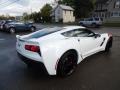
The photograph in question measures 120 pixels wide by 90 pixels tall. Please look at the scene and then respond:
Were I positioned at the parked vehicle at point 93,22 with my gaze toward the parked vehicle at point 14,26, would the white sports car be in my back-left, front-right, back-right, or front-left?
front-left

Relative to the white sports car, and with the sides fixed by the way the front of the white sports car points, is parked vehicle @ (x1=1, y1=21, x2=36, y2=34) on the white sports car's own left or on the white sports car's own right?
on the white sports car's own left

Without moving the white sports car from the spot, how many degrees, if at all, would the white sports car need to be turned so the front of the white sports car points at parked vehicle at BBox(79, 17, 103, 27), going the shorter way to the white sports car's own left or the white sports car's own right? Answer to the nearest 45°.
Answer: approximately 45° to the white sports car's own left

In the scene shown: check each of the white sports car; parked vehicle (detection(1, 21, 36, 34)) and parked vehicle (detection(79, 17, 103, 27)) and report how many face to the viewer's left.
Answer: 1

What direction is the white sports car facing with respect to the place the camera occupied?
facing away from the viewer and to the right of the viewer

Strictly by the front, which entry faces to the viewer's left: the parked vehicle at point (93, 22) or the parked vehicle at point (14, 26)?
the parked vehicle at point (93, 22)
